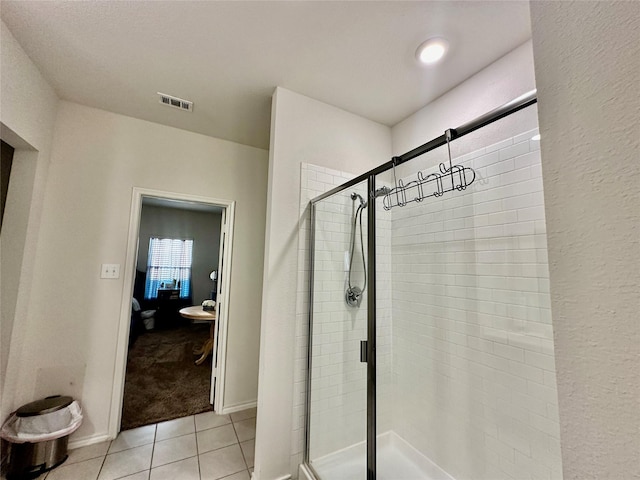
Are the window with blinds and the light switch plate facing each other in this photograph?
no

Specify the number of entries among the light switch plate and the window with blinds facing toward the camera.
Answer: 2

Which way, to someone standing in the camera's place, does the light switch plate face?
facing the viewer

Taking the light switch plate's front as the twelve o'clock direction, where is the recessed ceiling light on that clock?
The recessed ceiling light is roughly at 11 o'clock from the light switch plate.

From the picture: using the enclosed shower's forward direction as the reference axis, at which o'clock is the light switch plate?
The light switch plate is roughly at 1 o'clock from the enclosed shower.

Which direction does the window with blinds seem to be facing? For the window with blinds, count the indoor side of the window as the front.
toward the camera

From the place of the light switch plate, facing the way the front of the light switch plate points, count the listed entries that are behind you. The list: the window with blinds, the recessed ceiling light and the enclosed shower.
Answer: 1

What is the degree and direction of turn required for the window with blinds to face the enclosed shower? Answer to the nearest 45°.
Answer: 0° — it already faces it

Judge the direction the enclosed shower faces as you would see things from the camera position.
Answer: facing the viewer and to the left of the viewer

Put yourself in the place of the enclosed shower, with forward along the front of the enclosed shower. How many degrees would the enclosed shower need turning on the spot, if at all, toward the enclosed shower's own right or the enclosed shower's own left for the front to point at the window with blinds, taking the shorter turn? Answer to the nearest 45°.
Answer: approximately 90° to the enclosed shower's own right

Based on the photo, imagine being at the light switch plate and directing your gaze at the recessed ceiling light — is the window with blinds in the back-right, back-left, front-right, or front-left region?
back-left

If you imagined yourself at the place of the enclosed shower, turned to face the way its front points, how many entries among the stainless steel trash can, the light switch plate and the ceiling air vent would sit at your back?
0

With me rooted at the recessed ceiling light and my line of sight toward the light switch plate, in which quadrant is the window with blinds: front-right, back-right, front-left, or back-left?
front-right

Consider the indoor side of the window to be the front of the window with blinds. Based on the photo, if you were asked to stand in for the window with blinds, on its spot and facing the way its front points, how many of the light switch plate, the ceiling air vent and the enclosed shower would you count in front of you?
3

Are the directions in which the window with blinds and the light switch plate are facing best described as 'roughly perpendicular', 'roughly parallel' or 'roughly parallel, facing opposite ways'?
roughly parallel

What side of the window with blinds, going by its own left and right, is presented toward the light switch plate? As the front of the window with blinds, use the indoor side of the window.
front

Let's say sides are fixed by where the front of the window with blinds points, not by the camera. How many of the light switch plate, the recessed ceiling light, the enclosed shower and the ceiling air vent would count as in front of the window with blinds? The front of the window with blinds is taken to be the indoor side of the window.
4

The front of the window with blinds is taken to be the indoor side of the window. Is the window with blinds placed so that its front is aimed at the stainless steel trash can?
yes

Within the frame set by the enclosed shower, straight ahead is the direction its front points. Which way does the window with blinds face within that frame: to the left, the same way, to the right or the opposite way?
to the left

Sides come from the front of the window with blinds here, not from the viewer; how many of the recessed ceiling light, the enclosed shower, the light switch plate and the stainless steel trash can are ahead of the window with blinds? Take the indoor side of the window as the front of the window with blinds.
4
